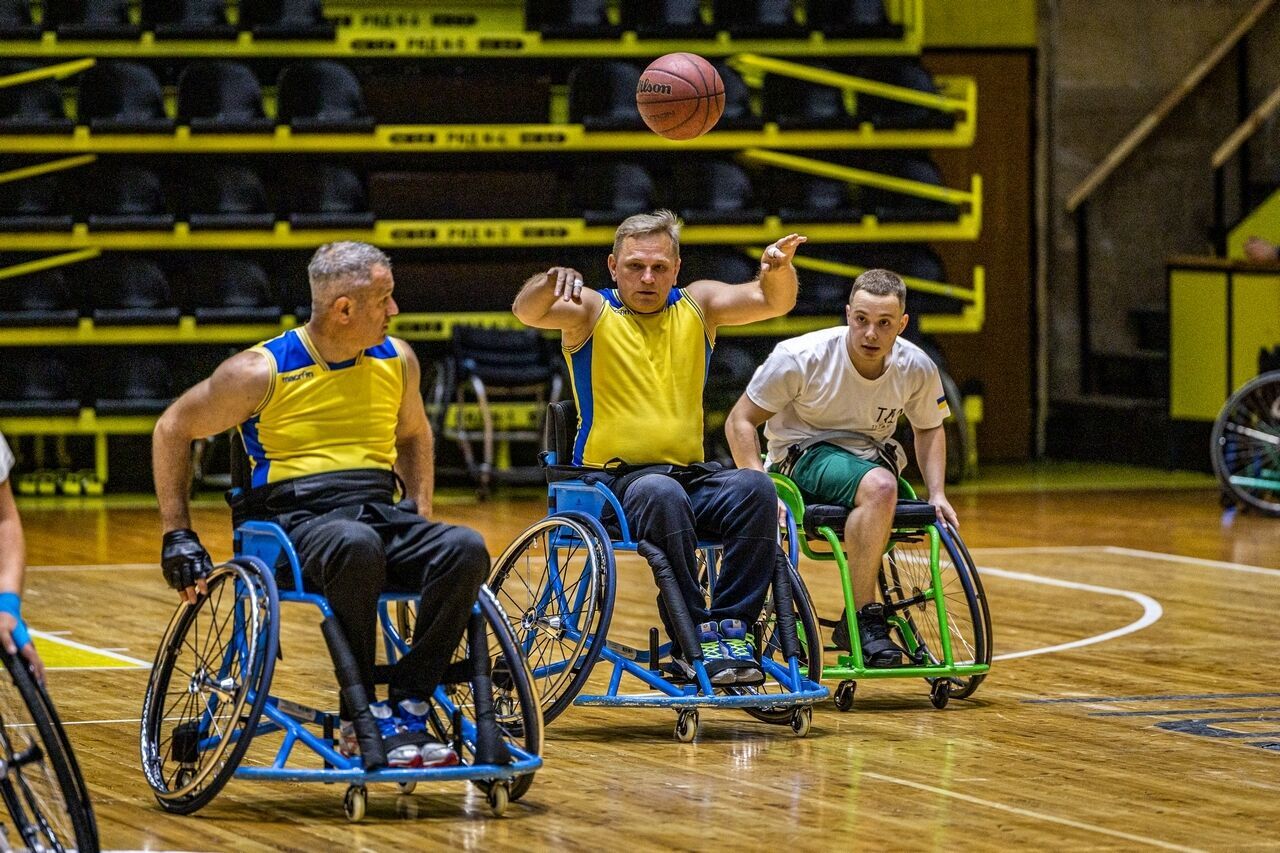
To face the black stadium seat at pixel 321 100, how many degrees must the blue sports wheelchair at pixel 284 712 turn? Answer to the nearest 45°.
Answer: approximately 135° to its left

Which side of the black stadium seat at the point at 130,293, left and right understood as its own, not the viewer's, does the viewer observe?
front

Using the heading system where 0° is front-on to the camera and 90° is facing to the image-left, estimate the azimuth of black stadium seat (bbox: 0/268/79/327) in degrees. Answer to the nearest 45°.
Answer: approximately 0°

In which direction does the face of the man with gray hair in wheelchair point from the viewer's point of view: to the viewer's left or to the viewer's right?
to the viewer's right

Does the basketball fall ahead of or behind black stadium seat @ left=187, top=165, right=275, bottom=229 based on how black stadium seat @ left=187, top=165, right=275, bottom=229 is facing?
ahead

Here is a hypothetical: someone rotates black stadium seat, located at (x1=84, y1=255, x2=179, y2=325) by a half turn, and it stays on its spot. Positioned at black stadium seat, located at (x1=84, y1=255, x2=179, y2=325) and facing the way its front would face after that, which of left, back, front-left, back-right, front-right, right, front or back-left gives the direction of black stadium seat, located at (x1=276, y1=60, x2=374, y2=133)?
right

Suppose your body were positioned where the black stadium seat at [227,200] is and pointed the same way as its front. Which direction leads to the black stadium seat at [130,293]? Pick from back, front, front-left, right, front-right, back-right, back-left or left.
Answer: right

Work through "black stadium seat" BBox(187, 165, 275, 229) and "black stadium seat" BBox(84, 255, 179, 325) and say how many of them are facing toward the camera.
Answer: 2

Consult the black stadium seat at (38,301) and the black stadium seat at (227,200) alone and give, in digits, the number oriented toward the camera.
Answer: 2

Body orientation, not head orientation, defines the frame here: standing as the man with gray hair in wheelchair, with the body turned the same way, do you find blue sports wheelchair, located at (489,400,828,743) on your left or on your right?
on your left

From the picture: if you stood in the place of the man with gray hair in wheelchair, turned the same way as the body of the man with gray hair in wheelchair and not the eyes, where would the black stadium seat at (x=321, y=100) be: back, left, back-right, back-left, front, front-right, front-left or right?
back-left
